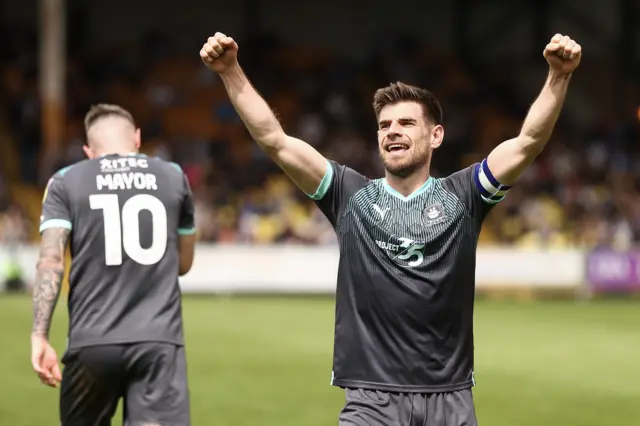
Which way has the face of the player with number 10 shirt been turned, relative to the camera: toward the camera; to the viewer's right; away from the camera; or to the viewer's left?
away from the camera

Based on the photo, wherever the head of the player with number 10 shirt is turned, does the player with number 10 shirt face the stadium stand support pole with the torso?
yes

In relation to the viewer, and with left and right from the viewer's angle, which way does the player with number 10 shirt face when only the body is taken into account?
facing away from the viewer
